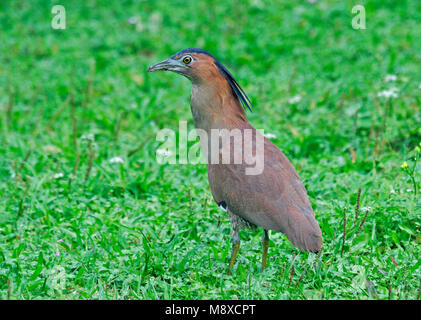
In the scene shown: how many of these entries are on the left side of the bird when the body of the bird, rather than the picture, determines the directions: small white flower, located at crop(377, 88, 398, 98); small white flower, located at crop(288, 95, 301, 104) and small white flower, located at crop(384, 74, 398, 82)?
0

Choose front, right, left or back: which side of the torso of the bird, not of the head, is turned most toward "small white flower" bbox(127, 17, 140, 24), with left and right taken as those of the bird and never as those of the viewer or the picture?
right

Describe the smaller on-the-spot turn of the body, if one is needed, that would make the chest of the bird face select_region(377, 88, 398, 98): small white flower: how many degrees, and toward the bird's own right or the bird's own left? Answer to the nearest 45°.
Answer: approximately 135° to the bird's own right

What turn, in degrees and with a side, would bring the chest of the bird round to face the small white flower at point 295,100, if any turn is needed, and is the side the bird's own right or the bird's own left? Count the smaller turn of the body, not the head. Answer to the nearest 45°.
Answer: approximately 90° to the bird's own right

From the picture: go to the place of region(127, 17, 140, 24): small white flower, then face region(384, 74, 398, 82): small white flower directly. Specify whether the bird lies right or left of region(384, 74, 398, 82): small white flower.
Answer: right

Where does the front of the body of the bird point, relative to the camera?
to the viewer's left

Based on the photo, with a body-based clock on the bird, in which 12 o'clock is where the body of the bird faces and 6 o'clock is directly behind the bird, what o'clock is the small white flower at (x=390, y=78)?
The small white flower is roughly at 4 o'clock from the bird.

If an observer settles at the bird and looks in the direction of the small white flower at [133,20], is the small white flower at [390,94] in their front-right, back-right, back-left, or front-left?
front-right

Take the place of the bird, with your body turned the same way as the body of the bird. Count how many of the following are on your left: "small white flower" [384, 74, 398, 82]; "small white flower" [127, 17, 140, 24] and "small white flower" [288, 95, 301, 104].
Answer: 0

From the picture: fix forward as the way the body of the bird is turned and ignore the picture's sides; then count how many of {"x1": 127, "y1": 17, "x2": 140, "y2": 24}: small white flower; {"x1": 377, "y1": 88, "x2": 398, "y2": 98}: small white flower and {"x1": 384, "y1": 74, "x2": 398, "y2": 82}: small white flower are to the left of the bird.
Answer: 0
